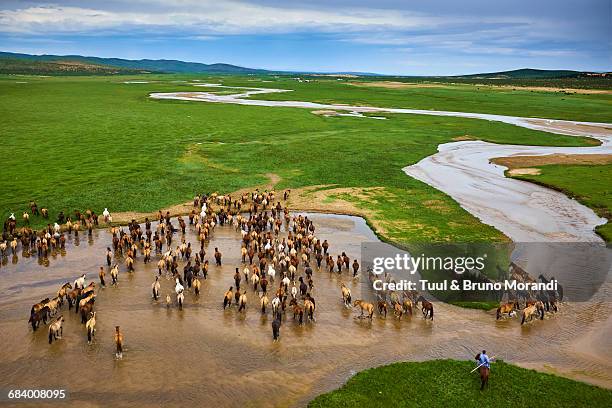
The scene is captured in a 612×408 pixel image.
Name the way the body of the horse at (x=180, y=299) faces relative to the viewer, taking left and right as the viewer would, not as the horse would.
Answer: facing away from the viewer

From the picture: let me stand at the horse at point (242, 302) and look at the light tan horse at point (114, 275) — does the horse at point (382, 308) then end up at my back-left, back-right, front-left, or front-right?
back-right

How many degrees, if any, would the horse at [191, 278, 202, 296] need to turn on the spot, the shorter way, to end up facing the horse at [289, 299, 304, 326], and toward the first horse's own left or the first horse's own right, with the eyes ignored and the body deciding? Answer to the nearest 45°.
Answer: approximately 135° to the first horse's own right

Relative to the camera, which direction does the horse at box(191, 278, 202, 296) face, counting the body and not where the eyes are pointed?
away from the camera

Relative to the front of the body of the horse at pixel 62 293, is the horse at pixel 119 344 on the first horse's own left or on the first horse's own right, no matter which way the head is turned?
on the first horse's own right
